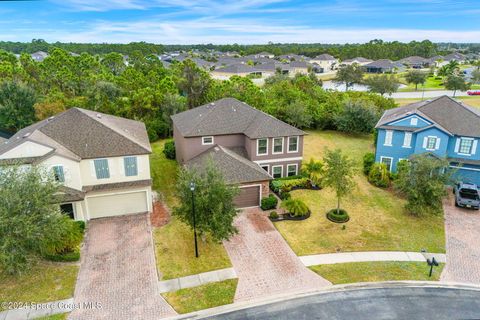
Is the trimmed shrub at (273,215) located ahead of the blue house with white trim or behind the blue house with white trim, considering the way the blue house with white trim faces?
ahead

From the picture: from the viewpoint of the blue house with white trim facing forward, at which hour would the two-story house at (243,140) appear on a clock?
The two-story house is roughly at 2 o'clock from the blue house with white trim.

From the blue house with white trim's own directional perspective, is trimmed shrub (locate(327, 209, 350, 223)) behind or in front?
in front

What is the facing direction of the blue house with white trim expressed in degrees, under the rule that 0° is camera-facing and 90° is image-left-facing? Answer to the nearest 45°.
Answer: approximately 0°

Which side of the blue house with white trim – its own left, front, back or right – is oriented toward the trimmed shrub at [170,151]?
right

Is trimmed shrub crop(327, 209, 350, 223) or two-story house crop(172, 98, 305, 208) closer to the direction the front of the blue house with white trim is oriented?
the trimmed shrub

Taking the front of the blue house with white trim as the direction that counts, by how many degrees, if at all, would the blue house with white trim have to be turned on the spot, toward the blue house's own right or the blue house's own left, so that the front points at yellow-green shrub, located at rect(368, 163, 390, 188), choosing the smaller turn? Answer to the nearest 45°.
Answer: approximately 45° to the blue house's own right

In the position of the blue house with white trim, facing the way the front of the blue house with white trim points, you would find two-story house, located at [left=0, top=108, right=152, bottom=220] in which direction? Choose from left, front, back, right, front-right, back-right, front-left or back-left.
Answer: front-right

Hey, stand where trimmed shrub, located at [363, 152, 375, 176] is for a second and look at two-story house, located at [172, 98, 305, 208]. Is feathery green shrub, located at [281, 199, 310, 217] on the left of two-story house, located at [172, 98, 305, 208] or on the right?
left

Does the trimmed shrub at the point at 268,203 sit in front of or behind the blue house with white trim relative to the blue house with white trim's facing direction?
in front

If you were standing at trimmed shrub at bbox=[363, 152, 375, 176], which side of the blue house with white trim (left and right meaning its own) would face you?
right
